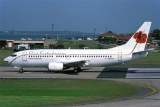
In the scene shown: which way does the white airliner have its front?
to the viewer's left
